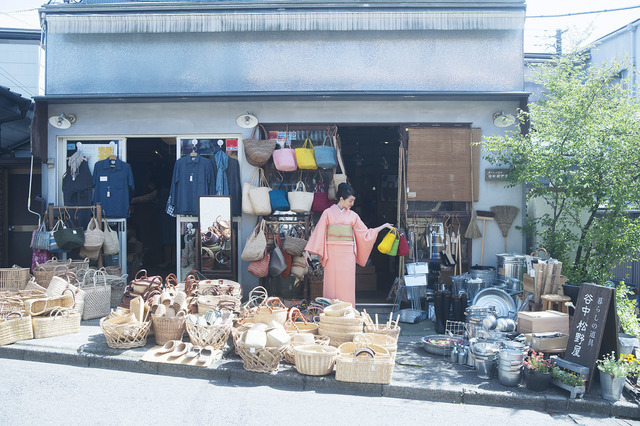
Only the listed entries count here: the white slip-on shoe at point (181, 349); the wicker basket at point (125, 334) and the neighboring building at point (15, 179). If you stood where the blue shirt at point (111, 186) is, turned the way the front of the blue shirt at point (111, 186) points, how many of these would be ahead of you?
2

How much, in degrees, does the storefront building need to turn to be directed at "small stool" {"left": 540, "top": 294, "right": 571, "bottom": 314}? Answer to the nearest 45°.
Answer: approximately 45° to its left

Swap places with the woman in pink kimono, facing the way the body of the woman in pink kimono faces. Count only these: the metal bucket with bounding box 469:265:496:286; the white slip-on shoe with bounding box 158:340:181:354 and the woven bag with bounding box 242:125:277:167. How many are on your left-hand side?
1

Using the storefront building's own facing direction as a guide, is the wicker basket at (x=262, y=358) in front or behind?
in front

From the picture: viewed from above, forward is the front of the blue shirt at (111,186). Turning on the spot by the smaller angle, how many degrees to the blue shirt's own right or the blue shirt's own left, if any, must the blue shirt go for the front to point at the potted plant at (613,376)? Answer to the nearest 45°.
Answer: approximately 45° to the blue shirt's own left

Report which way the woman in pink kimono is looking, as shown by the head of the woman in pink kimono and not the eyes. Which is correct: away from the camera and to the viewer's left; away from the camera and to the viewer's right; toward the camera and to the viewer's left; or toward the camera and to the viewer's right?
toward the camera and to the viewer's right

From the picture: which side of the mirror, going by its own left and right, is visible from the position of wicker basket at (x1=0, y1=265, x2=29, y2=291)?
right

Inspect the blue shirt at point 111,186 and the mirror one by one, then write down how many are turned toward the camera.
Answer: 2

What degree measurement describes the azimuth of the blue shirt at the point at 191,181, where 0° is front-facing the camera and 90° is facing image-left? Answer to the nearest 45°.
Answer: approximately 0°
